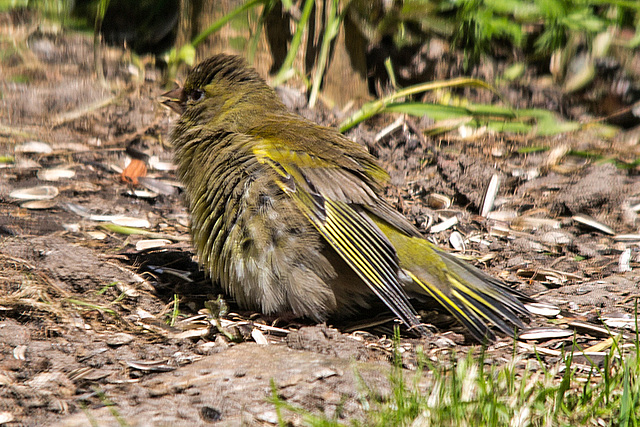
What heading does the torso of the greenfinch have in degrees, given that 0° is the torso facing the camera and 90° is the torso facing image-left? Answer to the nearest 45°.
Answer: approximately 90°
